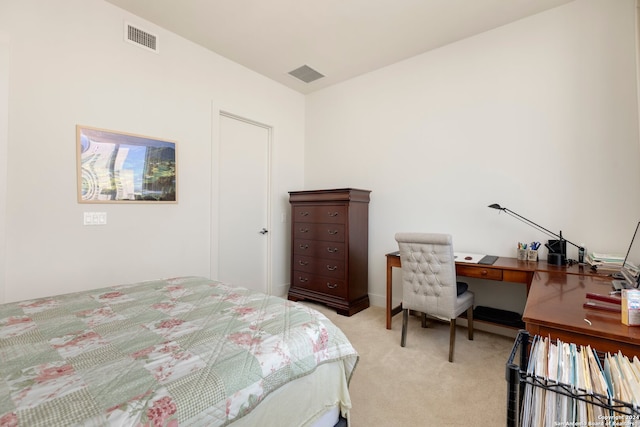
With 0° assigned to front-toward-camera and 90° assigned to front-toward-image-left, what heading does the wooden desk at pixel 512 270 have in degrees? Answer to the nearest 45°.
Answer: approximately 45°

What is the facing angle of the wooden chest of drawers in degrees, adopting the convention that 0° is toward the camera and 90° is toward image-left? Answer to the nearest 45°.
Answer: approximately 45°

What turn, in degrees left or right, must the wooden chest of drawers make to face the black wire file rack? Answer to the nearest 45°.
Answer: approximately 45° to its left

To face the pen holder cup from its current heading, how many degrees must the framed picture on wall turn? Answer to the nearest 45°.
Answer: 0° — it already faces it

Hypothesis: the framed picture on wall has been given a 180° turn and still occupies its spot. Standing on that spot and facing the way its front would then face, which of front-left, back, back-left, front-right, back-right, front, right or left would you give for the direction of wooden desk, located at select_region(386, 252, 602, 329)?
back

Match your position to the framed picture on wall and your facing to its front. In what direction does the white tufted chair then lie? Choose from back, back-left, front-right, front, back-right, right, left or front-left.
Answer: front

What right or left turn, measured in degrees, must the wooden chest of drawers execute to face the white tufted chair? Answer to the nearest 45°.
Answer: approximately 90° to its left

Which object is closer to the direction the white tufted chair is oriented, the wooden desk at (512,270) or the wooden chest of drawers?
the wooden desk

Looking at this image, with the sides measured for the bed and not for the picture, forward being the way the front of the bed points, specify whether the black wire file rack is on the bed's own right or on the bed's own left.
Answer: on the bed's own right

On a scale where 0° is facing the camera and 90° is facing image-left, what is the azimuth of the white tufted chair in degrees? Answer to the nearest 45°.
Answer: approximately 225°

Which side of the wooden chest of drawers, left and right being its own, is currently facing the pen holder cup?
left

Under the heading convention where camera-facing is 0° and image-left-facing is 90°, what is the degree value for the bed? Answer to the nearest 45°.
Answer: approximately 225°

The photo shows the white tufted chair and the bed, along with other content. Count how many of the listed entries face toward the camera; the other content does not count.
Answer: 0
